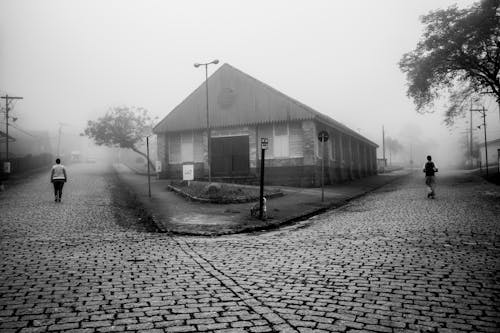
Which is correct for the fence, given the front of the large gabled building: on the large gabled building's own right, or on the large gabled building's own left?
on the large gabled building's own right

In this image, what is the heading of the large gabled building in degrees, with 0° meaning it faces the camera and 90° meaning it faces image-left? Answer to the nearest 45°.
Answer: approximately 45°

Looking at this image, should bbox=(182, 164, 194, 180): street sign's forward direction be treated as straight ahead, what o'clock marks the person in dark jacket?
The person in dark jacket is roughly at 10 o'clock from the street sign.

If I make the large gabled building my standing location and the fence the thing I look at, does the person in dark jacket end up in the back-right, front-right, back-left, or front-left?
back-left

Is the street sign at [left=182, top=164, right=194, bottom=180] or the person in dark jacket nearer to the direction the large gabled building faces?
the street sign

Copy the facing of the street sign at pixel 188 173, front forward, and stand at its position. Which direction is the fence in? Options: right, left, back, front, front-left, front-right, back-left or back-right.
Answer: back-right

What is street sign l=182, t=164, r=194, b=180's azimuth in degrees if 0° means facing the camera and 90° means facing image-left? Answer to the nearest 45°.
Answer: approximately 0°

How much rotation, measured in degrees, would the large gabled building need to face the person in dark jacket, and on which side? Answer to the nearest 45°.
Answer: approximately 90° to its left
